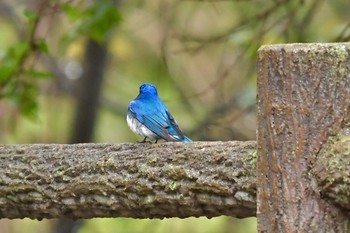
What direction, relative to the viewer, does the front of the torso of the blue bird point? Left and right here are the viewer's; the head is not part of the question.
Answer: facing away from the viewer and to the left of the viewer

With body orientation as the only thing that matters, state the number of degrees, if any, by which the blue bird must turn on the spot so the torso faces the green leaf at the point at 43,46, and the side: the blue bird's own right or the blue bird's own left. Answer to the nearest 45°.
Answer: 0° — it already faces it

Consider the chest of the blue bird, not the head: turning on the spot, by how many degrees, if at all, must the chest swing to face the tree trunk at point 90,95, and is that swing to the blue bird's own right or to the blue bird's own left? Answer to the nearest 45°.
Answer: approximately 45° to the blue bird's own right
